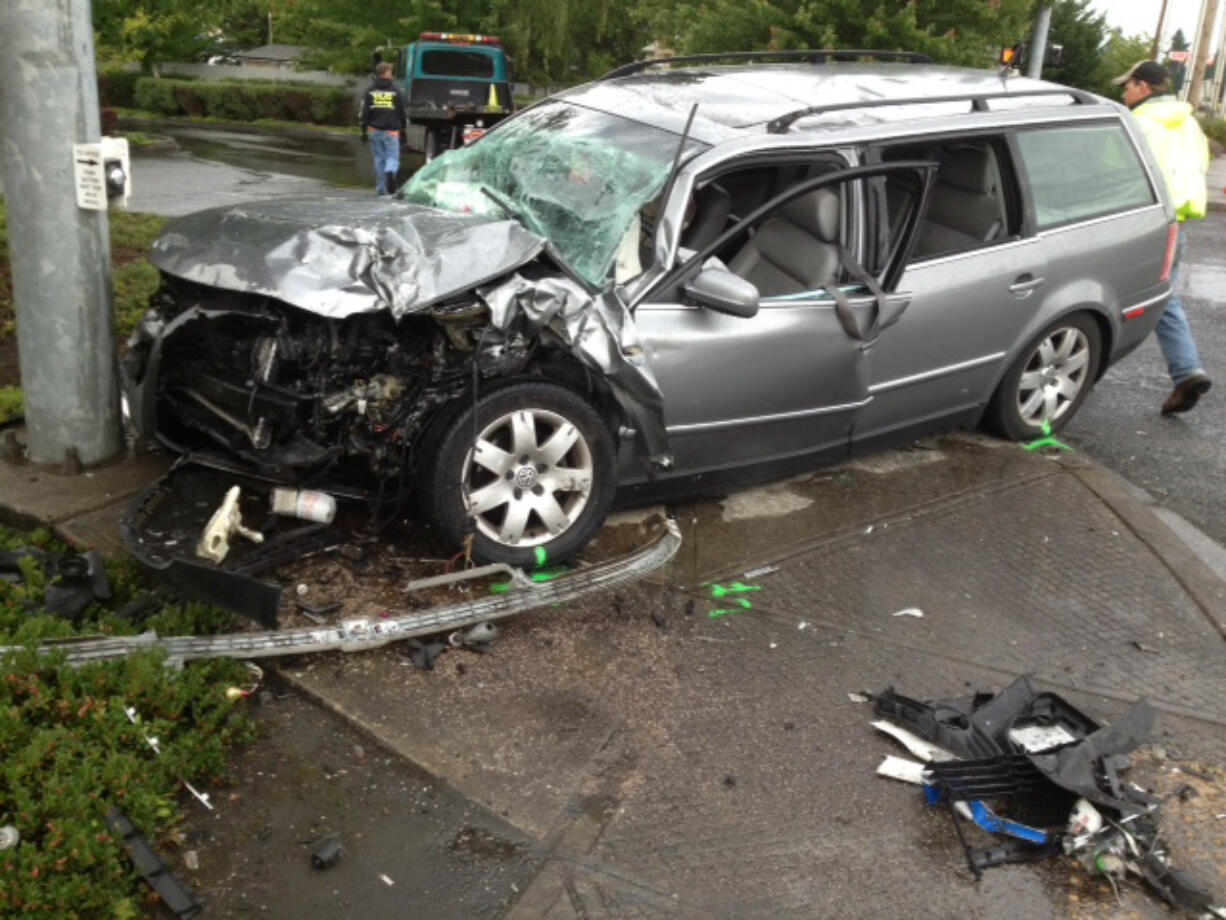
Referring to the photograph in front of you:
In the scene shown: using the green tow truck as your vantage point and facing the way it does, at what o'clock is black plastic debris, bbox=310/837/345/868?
The black plastic debris is roughly at 6 o'clock from the green tow truck.

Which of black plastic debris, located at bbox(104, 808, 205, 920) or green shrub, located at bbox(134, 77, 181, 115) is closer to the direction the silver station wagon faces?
the black plastic debris

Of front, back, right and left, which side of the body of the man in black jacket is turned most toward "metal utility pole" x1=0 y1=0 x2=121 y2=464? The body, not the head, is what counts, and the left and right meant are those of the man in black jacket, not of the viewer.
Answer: back

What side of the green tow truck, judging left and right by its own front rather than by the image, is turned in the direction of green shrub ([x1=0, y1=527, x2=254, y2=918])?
back

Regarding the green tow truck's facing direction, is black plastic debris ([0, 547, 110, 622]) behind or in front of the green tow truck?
behind

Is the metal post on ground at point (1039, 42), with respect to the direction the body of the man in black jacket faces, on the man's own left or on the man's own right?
on the man's own right

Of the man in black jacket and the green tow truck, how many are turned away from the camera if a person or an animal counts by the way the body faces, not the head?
2

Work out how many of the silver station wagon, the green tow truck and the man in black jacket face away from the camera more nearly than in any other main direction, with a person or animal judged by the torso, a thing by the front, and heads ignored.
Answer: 2

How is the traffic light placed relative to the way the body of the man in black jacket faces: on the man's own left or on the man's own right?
on the man's own right

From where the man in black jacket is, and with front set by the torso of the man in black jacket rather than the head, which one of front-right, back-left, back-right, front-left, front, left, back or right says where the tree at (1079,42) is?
front-right

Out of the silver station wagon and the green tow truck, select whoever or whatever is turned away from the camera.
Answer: the green tow truck

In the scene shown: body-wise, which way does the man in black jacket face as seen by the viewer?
away from the camera

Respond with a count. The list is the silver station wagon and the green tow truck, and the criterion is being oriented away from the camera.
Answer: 1

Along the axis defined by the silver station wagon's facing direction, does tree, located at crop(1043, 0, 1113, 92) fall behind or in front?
behind

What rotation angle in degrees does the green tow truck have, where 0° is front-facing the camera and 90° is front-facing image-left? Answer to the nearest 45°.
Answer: approximately 180°
